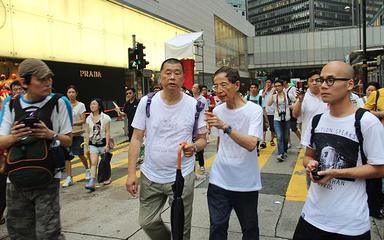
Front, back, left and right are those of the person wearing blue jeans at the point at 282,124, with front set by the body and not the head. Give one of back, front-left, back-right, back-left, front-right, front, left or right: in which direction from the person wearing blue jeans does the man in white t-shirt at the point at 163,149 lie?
front

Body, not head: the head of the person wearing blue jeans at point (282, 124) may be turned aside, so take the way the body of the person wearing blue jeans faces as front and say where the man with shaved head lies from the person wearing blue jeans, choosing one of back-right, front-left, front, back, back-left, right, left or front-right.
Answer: front

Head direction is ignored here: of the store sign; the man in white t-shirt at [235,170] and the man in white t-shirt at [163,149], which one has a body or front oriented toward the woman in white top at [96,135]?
the store sign

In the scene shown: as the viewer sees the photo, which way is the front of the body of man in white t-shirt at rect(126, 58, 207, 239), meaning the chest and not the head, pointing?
toward the camera

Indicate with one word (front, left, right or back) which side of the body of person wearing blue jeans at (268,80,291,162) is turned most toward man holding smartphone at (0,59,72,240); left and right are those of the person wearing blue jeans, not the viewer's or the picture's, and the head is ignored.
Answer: front

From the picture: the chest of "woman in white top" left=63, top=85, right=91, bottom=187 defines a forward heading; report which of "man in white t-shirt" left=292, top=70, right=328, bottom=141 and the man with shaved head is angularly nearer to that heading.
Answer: the man with shaved head

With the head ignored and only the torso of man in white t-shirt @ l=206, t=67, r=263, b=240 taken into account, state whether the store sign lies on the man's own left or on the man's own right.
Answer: on the man's own right

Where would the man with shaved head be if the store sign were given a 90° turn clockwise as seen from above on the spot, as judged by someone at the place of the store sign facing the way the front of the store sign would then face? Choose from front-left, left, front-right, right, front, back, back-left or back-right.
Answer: left

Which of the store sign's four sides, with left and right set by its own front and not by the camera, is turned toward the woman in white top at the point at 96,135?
front

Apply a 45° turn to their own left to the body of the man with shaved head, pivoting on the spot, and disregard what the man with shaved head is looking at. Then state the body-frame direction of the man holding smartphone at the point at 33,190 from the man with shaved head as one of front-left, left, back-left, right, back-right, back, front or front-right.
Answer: right

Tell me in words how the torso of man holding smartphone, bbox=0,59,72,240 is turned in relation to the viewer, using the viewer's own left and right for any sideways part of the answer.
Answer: facing the viewer

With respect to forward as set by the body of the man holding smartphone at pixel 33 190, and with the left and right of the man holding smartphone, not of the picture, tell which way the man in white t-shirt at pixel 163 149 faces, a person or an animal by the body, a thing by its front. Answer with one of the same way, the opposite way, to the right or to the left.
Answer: the same way

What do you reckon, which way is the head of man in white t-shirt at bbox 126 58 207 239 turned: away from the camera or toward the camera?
toward the camera

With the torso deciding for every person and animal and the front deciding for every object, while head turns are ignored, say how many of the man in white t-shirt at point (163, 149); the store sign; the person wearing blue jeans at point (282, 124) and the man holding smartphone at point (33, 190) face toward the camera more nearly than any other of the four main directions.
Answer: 4

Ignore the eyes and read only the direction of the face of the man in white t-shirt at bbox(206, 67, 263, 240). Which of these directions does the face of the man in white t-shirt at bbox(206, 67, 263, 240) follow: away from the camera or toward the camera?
toward the camera

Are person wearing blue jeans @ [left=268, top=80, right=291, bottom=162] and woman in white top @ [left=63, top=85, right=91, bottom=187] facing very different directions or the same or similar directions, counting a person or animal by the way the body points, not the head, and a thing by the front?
same or similar directions

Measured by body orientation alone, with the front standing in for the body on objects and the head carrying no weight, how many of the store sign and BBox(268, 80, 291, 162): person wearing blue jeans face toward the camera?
2
